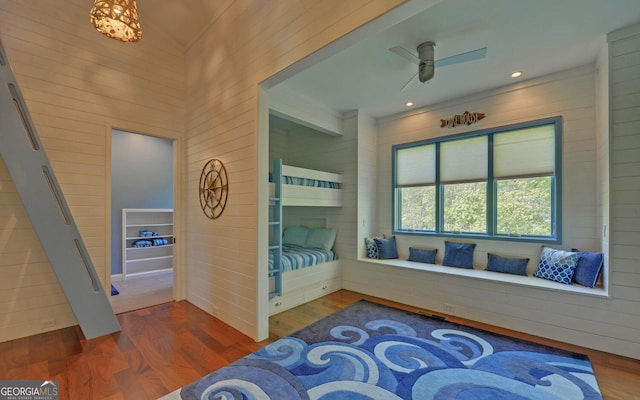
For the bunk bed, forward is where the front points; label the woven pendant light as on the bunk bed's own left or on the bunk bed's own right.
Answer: on the bunk bed's own right

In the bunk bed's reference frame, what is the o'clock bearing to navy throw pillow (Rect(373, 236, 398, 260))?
The navy throw pillow is roughly at 8 o'clock from the bunk bed.

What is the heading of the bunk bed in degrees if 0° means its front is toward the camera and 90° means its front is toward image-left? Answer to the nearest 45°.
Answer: approximately 315°
